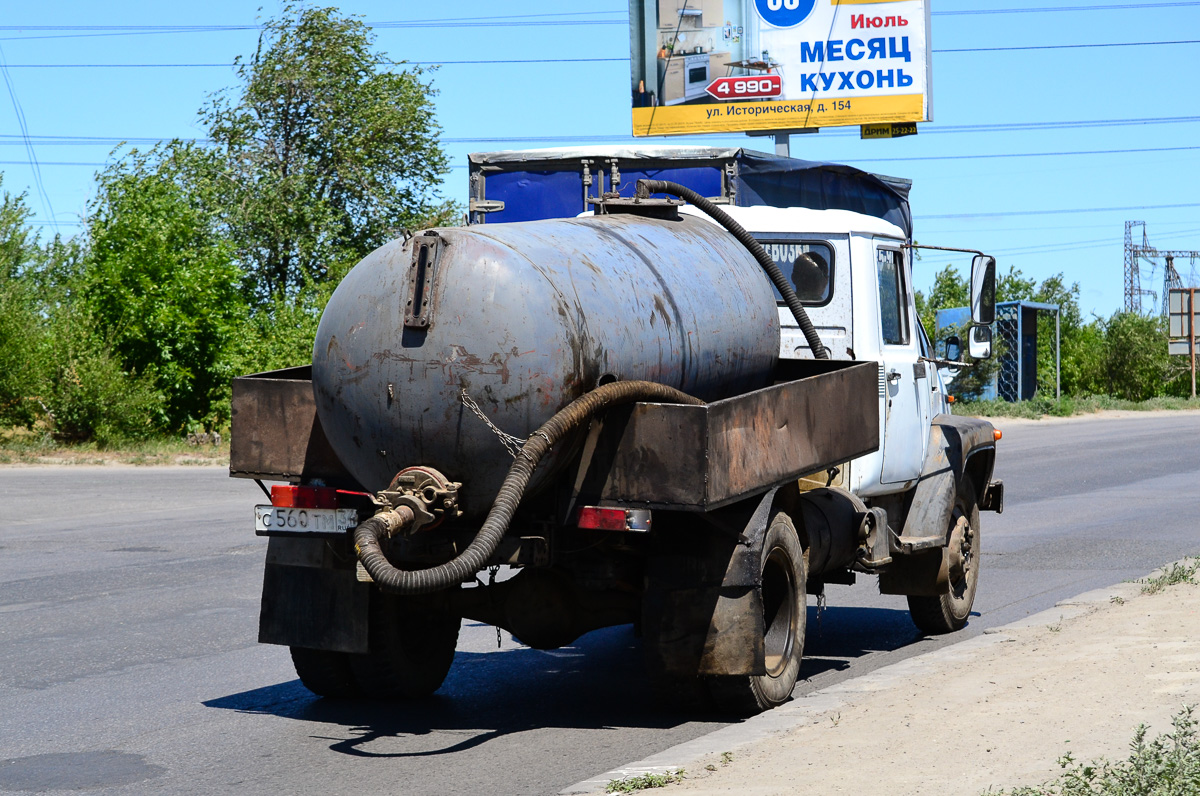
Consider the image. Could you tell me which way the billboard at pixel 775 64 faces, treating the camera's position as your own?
facing the viewer

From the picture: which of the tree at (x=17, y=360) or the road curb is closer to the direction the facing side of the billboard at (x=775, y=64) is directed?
the road curb

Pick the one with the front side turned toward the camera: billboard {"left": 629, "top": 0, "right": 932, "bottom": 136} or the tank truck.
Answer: the billboard

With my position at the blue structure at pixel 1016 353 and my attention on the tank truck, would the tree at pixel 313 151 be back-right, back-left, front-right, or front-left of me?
front-right

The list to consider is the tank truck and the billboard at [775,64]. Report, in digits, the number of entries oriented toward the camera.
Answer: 1

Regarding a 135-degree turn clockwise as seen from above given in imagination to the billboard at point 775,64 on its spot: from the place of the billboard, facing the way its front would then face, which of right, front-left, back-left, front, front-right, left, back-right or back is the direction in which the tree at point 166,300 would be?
front-left

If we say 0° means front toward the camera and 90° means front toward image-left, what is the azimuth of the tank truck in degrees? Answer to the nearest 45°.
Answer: approximately 225°

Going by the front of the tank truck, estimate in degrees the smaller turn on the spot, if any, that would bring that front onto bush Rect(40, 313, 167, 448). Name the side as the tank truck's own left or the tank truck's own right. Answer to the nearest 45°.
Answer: approximately 90° to the tank truck's own left

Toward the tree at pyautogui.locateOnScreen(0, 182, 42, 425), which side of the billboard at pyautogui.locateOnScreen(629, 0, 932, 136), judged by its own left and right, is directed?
right

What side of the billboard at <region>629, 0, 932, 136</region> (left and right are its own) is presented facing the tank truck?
front

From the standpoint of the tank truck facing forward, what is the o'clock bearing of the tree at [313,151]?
The tree is roughly at 10 o'clock from the tank truck.

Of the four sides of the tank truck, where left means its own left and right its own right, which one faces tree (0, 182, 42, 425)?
left
